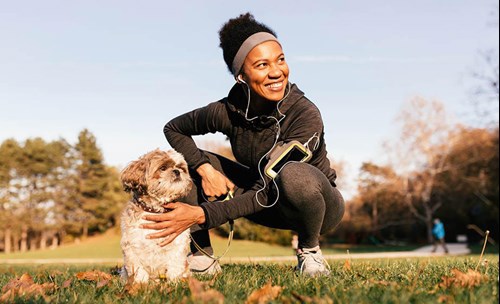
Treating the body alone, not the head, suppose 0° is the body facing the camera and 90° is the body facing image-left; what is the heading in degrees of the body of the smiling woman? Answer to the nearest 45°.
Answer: approximately 0°

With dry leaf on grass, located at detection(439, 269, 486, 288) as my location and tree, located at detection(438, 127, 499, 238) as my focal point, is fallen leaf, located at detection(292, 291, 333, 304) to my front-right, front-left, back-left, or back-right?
back-left

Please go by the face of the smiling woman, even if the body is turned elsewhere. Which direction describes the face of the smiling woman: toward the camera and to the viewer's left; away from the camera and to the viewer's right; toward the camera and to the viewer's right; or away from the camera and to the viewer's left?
toward the camera and to the viewer's right

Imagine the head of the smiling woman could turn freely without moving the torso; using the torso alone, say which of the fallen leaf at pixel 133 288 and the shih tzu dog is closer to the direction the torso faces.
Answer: the fallen leaf

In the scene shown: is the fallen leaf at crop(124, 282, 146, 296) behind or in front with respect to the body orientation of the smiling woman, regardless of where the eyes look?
in front

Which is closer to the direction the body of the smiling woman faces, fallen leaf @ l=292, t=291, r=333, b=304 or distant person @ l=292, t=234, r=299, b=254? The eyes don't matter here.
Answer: the fallen leaf

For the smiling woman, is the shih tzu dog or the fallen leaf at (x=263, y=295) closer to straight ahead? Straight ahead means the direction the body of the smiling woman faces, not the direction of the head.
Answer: the fallen leaf

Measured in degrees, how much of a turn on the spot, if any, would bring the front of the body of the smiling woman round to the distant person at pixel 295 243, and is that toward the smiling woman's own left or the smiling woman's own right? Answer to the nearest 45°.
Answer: approximately 180°

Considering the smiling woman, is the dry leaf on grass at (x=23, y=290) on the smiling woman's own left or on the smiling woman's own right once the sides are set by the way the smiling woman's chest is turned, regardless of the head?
on the smiling woman's own right

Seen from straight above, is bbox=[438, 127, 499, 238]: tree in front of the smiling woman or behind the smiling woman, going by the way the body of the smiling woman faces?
behind

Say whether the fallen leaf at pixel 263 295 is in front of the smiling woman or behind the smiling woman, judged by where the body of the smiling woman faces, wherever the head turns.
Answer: in front

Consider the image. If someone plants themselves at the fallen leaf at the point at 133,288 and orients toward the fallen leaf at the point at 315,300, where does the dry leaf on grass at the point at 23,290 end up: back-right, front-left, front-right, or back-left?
back-right

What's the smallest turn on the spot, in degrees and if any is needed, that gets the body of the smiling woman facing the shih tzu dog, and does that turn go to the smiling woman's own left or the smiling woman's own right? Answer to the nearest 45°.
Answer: approximately 90° to the smiling woman's own right
